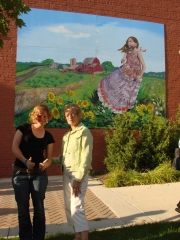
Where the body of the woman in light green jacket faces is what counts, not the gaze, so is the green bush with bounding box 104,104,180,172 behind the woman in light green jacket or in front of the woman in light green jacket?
behind

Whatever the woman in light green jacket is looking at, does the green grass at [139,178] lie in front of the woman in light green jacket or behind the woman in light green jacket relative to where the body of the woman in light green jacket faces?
behind

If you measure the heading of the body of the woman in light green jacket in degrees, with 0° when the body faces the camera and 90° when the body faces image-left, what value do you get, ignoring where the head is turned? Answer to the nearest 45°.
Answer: approximately 45°
